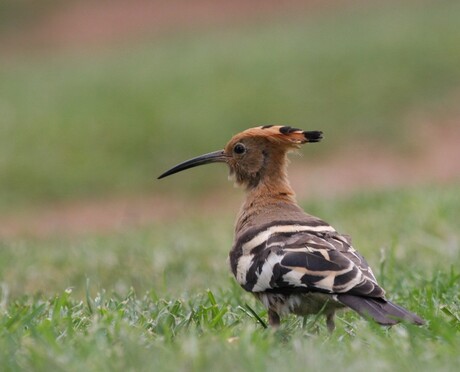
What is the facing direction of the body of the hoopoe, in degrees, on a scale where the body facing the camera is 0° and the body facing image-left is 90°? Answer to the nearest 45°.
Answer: approximately 135°
